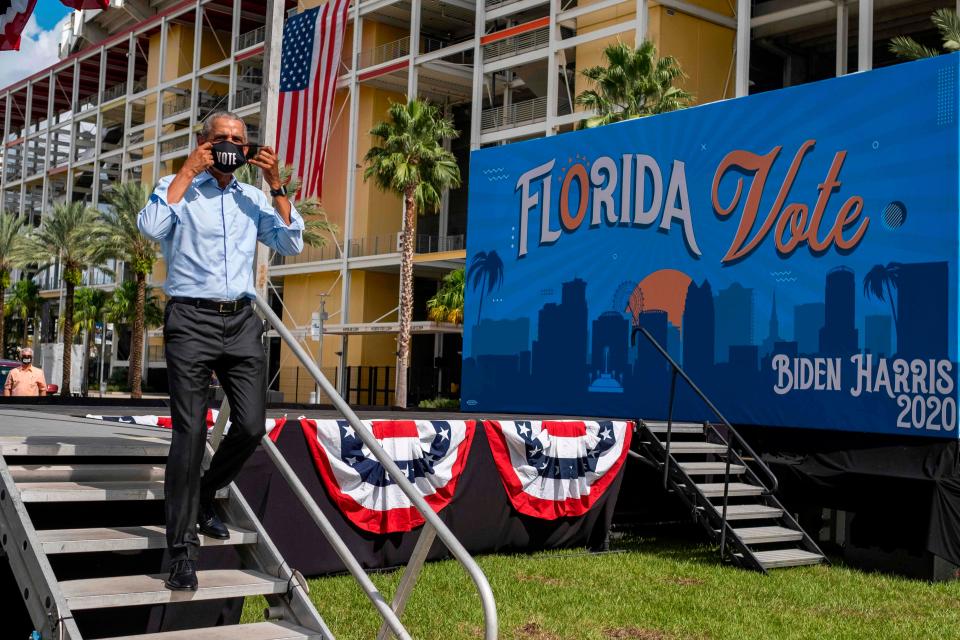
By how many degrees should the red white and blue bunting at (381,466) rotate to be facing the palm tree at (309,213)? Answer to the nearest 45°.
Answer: approximately 180°

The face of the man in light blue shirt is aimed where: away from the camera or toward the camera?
toward the camera

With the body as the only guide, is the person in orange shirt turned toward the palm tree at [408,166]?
no

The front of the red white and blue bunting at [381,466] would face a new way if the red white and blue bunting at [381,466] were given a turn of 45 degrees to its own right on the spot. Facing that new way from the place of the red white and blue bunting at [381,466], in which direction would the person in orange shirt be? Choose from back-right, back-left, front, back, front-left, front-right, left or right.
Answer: right

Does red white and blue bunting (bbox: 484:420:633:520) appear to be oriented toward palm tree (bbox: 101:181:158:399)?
no

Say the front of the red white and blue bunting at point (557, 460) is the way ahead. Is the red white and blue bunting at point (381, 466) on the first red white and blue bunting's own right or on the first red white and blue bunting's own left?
on the first red white and blue bunting's own right

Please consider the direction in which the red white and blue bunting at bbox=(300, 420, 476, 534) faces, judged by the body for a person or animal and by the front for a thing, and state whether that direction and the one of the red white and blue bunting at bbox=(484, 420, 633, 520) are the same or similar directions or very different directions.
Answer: same or similar directions

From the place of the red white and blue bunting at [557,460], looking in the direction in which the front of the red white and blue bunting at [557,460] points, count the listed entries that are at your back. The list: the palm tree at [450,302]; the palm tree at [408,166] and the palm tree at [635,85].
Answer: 3

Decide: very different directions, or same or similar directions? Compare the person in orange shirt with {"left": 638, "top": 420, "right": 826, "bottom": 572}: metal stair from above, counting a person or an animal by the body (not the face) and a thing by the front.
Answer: same or similar directions

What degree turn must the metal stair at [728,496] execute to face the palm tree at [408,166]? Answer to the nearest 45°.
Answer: approximately 180°

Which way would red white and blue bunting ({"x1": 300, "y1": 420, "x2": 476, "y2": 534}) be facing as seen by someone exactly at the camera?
facing the viewer

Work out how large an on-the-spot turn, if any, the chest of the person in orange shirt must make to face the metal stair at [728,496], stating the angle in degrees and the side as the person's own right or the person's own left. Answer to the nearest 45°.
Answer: approximately 45° to the person's own left

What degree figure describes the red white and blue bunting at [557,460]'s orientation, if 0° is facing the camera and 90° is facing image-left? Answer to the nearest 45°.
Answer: approximately 0°

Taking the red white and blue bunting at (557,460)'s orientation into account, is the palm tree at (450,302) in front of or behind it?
behind

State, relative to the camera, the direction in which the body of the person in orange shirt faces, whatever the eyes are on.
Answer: toward the camera

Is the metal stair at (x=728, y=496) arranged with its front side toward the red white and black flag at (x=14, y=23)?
no

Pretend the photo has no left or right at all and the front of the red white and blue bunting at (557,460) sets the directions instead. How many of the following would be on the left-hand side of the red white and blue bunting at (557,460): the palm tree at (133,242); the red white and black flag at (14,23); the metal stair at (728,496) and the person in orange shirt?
1

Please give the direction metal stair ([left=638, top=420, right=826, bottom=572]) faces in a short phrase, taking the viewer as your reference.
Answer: facing the viewer and to the right of the viewer
